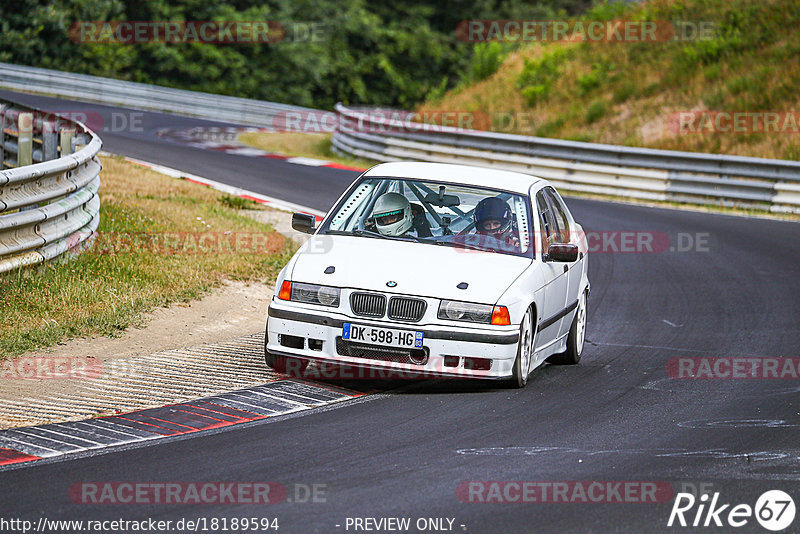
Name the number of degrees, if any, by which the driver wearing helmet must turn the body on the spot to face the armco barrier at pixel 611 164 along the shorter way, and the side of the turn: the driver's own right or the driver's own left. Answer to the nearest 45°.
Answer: approximately 180°

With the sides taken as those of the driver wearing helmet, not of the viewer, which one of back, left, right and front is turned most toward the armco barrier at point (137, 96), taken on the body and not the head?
back

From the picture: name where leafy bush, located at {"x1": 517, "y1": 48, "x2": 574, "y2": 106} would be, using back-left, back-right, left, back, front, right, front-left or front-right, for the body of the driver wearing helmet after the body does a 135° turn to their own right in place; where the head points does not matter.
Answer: front-right

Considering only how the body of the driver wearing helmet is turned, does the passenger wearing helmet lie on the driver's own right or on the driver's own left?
on the driver's own right

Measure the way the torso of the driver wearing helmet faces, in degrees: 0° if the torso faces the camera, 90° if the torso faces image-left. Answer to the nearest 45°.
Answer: approximately 0°

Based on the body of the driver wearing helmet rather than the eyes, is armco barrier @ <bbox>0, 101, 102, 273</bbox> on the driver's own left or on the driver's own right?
on the driver's own right
